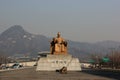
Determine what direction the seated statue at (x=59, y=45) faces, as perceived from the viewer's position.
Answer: facing the viewer
